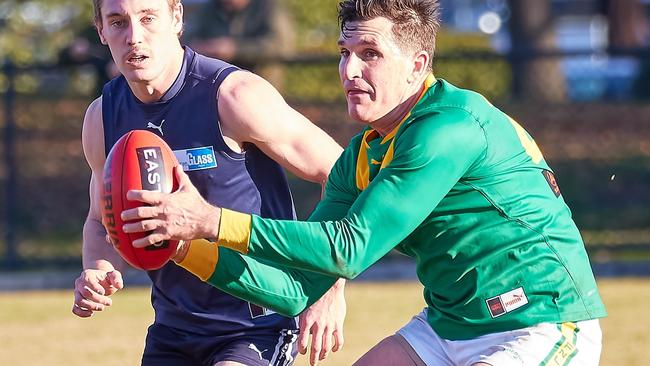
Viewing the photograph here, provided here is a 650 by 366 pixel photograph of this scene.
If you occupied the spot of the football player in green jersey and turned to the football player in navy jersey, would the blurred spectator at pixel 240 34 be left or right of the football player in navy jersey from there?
right
